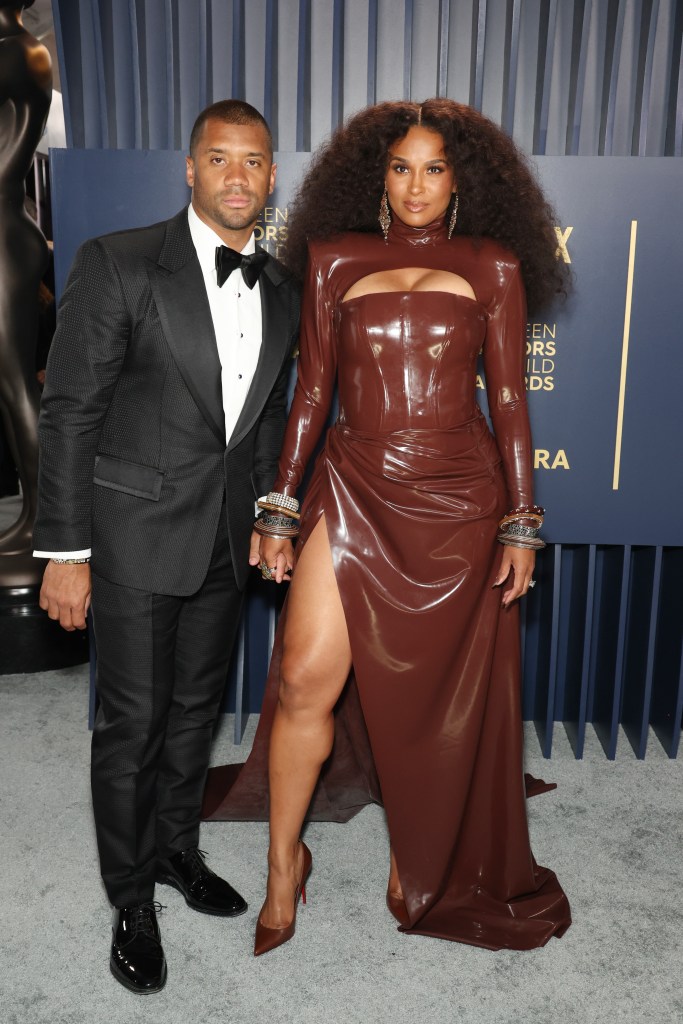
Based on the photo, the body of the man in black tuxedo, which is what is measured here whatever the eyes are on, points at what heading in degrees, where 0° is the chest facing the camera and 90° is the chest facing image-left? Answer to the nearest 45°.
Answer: approximately 315°

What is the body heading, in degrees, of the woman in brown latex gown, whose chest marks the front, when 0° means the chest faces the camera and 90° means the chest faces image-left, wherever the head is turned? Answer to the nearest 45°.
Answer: approximately 0°

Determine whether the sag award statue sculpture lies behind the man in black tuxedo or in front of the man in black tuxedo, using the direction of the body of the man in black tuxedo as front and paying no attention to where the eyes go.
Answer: behind

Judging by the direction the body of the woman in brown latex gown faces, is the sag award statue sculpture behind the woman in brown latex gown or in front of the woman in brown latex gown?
behind
